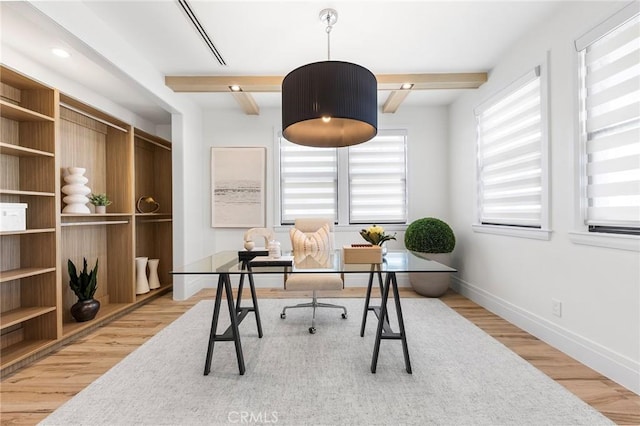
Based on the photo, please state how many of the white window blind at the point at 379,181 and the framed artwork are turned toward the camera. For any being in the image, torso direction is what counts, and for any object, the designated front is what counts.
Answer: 2

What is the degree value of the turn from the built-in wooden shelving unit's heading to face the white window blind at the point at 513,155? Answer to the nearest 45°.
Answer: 0° — it already faces it

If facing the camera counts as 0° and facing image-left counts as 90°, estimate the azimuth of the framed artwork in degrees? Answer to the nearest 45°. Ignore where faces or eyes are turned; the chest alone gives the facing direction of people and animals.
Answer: approximately 0°

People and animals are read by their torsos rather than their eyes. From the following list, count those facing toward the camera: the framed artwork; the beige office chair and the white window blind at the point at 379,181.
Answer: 3

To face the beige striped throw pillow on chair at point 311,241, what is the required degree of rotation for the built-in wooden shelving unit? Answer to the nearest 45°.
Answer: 0° — it already faces it

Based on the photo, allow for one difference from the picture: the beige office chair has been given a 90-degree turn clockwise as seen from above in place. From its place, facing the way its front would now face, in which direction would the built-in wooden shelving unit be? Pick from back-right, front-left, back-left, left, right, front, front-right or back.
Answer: front

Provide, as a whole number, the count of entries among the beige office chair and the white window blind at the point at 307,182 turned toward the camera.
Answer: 2

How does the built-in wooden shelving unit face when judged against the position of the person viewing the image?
facing the viewer and to the right of the viewer

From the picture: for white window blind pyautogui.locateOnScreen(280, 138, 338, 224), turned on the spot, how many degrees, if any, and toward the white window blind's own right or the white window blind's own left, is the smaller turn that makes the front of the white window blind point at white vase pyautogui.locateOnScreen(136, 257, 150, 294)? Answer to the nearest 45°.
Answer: approximately 90° to the white window blind's own right

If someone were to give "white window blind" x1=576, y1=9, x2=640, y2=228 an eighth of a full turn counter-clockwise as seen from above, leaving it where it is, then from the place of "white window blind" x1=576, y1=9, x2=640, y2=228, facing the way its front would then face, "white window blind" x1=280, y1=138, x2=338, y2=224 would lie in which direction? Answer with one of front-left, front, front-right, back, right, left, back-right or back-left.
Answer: right

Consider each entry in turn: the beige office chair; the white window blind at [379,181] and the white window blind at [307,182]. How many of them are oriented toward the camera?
3

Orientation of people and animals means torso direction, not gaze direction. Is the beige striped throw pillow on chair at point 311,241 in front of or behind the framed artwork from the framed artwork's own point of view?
in front

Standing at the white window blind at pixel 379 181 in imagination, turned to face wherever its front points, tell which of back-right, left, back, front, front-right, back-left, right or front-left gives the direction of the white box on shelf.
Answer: front-right

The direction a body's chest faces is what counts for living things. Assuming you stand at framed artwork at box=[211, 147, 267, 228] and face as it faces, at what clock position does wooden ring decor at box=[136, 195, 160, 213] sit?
The wooden ring decor is roughly at 3 o'clock from the framed artwork.
